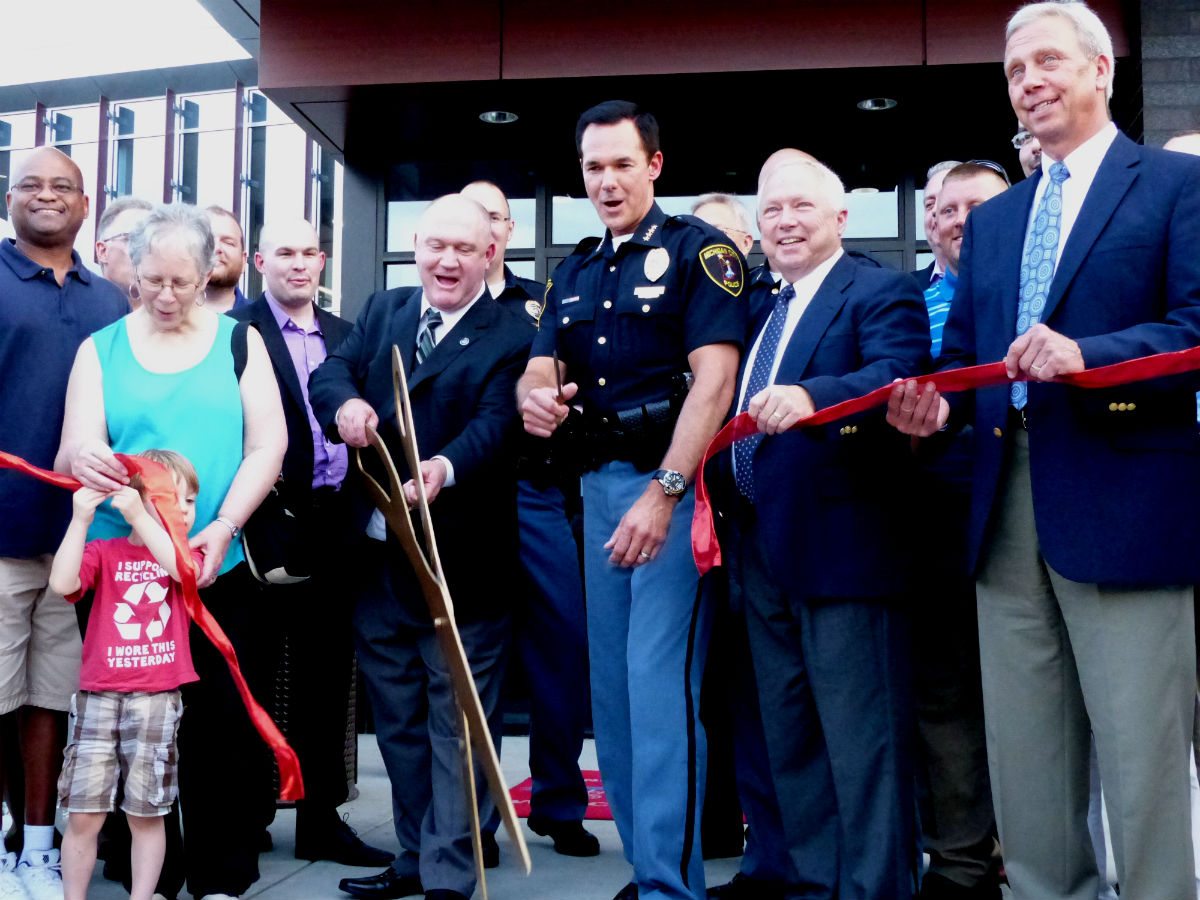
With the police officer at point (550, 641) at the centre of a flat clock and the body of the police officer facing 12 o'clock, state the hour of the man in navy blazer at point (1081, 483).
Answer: The man in navy blazer is roughly at 11 o'clock from the police officer.

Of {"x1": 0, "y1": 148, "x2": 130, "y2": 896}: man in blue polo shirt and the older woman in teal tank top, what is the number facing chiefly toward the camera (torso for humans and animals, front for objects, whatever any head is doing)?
2

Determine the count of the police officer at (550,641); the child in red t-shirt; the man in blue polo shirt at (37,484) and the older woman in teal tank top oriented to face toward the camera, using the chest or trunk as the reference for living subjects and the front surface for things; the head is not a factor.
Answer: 4

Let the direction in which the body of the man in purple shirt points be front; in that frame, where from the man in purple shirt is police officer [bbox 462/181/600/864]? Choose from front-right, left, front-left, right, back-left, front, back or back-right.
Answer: front-left

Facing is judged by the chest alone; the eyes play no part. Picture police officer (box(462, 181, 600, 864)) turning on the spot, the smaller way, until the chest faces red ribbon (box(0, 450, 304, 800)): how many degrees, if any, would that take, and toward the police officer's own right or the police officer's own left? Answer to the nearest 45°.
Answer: approximately 45° to the police officer's own right

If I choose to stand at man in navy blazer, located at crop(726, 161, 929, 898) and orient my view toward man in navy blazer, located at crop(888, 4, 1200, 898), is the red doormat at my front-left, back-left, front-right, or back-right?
back-left

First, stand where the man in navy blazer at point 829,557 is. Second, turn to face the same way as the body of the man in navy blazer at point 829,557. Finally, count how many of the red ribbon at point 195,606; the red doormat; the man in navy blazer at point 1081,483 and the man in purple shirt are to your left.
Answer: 1

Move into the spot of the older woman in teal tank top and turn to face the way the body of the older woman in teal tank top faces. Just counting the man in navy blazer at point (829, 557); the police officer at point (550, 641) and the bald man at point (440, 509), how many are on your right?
0

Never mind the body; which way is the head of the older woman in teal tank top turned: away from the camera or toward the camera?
toward the camera

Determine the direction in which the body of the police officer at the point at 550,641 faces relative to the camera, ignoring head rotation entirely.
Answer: toward the camera

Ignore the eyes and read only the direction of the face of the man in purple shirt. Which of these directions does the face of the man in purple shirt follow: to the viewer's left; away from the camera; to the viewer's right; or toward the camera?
toward the camera

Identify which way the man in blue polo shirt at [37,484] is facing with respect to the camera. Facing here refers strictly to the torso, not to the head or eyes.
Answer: toward the camera

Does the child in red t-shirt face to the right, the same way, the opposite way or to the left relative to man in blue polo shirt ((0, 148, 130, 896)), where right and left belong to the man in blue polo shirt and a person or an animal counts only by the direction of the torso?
the same way

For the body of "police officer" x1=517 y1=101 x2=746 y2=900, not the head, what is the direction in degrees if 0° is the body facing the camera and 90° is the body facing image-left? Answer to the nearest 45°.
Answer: approximately 45°

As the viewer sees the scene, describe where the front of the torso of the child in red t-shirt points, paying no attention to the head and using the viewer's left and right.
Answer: facing the viewer

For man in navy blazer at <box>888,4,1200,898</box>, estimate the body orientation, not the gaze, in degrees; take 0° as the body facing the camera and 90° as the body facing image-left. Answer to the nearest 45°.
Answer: approximately 45°
